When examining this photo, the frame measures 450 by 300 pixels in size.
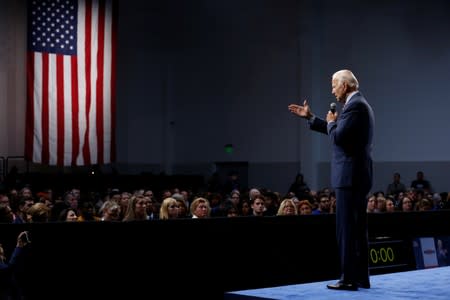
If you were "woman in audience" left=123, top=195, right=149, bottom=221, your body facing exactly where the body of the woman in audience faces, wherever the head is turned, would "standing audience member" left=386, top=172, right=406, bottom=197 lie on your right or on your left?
on your left

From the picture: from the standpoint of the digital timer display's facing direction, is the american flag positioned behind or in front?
behind

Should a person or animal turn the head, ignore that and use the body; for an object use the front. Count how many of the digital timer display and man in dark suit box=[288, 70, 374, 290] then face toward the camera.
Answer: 1

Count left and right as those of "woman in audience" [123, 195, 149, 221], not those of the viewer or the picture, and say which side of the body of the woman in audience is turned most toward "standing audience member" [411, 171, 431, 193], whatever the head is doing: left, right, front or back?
left

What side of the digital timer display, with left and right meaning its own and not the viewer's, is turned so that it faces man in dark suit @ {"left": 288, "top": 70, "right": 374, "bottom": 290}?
front

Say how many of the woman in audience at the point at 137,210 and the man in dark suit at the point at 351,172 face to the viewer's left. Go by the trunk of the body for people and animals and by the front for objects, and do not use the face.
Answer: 1

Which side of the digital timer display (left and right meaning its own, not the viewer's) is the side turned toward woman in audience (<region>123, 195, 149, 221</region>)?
right

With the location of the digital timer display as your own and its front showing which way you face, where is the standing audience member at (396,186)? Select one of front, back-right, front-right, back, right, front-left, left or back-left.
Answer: back

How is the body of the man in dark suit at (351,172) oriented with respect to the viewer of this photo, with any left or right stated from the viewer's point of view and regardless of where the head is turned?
facing to the left of the viewer

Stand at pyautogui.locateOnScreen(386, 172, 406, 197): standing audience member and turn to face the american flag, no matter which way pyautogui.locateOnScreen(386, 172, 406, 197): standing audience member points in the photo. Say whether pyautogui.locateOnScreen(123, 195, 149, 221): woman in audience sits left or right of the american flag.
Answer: left

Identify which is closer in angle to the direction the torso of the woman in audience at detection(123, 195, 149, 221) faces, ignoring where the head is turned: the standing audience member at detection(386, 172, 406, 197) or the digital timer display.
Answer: the digital timer display

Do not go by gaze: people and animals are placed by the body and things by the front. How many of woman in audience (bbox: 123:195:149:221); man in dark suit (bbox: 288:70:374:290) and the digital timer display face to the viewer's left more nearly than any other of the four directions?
1
